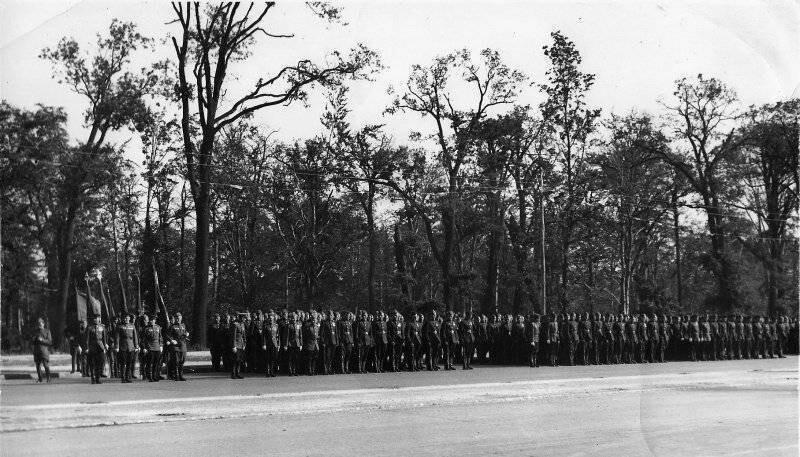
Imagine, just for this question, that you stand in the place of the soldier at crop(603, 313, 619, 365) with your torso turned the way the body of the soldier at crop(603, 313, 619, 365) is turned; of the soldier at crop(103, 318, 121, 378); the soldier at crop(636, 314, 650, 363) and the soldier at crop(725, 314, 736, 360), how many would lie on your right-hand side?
1

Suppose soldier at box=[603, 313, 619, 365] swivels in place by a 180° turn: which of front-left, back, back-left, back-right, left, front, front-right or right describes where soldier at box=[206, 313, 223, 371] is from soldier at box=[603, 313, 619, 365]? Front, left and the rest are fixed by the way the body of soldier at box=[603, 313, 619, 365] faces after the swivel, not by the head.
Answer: left

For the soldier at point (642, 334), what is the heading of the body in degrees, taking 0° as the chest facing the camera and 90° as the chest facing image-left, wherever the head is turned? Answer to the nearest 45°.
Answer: approximately 315°

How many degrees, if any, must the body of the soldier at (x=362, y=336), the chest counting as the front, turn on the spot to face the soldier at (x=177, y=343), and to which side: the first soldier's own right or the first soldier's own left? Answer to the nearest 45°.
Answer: approximately 45° to the first soldier's own right

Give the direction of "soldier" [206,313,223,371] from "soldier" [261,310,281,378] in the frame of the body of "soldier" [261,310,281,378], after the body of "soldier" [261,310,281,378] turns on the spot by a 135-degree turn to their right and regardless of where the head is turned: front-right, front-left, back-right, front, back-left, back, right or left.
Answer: front

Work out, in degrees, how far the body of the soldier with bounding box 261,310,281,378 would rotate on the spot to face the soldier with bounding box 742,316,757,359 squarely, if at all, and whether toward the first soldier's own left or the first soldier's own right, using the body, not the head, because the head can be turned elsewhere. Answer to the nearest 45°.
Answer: approximately 135° to the first soldier's own left

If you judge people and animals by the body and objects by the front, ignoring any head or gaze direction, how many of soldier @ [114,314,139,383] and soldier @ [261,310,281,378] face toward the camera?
2

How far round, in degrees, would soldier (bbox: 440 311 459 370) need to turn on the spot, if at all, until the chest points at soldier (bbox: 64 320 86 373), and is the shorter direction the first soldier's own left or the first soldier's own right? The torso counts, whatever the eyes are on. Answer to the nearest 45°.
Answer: approximately 135° to the first soldier's own right

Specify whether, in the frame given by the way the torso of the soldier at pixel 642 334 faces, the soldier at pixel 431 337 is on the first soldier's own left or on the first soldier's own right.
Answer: on the first soldier's own right
